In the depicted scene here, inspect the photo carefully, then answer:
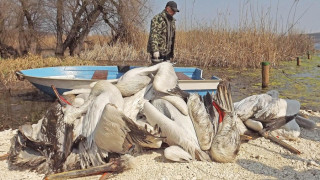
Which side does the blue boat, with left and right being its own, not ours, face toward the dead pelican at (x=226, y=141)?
left

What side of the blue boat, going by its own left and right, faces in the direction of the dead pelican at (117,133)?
left

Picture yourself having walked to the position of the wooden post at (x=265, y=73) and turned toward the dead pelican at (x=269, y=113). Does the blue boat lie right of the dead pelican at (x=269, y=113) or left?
right

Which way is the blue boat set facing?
to the viewer's left

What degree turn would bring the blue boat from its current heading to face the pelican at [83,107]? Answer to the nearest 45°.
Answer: approximately 90° to its left

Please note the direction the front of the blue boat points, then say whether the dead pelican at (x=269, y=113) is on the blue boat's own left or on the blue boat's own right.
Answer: on the blue boat's own left

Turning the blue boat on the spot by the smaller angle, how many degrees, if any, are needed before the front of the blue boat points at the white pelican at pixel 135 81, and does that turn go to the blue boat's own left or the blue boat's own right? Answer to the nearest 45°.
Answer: approximately 90° to the blue boat's own left

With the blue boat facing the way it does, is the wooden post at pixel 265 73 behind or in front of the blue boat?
behind
